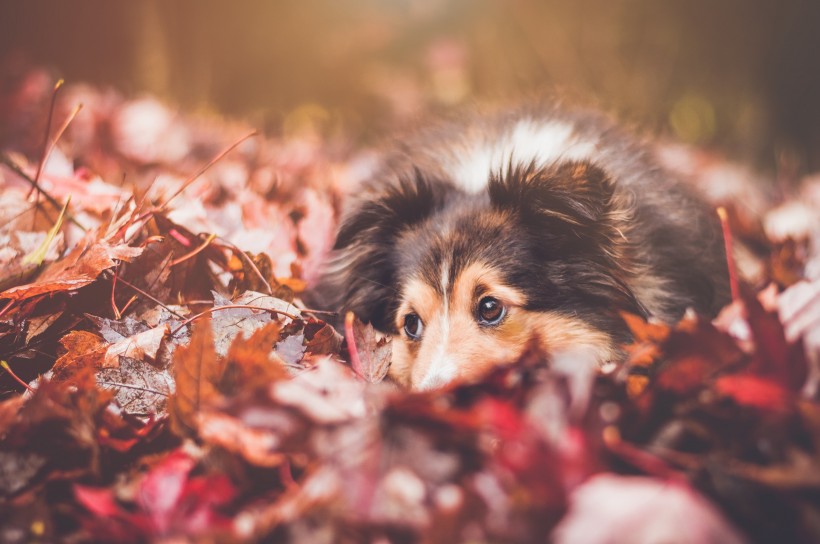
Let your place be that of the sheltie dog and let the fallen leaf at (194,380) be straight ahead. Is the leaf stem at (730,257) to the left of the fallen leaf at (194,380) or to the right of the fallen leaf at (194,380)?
left

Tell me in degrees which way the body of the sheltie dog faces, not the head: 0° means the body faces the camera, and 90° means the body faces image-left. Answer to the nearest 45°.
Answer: approximately 45°

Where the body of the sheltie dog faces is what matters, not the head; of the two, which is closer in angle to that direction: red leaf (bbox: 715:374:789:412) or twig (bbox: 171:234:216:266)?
the twig

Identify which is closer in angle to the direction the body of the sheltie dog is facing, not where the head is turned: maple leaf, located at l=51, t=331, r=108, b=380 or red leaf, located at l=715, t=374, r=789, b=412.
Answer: the maple leaf

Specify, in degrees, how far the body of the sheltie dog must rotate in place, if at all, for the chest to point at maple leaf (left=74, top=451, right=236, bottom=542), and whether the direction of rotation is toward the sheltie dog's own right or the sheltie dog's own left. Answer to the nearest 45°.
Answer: approximately 45° to the sheltie dog's own left

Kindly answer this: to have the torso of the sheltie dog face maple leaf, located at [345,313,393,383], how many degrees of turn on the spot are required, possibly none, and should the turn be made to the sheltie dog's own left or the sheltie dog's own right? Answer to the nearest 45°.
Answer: approximately 45° to the sheltie dog's own left
